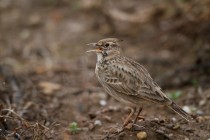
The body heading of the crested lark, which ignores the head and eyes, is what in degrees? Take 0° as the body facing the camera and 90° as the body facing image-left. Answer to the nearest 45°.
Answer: approximately 90°
